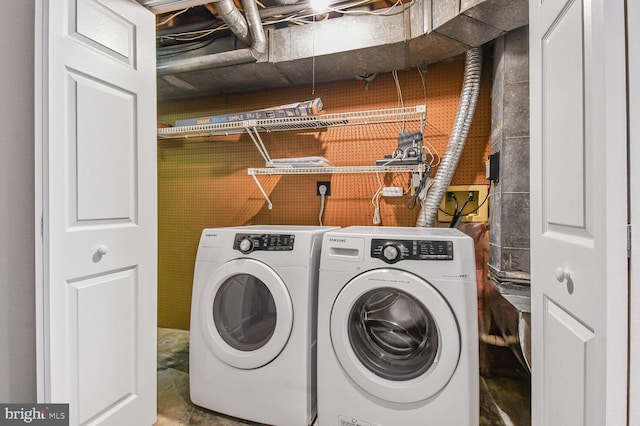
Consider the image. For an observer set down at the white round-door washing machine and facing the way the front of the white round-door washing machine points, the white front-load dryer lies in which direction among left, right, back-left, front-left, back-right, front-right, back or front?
right

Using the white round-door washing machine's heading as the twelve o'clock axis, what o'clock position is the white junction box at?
The white junction box is roughly at 6 o'clock from the white round-door washing machine.

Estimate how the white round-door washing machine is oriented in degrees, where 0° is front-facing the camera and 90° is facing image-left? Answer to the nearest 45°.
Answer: approximately 0°

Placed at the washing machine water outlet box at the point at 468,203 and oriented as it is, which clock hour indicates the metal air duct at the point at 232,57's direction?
The metal air duct is roughly at 2 o'clock from the washing machine water outlet box.

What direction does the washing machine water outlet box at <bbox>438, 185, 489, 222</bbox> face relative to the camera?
toward the camera

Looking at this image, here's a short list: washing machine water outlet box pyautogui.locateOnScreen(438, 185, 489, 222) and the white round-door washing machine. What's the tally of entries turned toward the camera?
2
